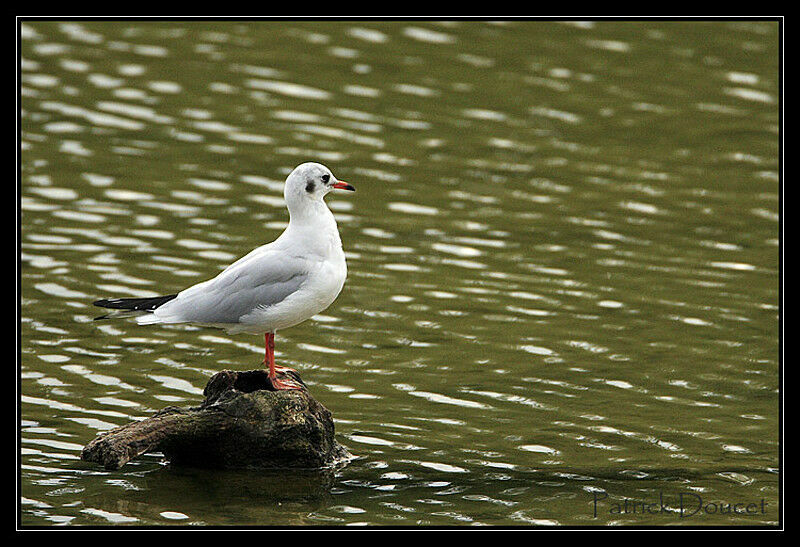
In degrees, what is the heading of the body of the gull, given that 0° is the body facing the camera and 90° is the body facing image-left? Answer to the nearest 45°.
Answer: approximately 270°
